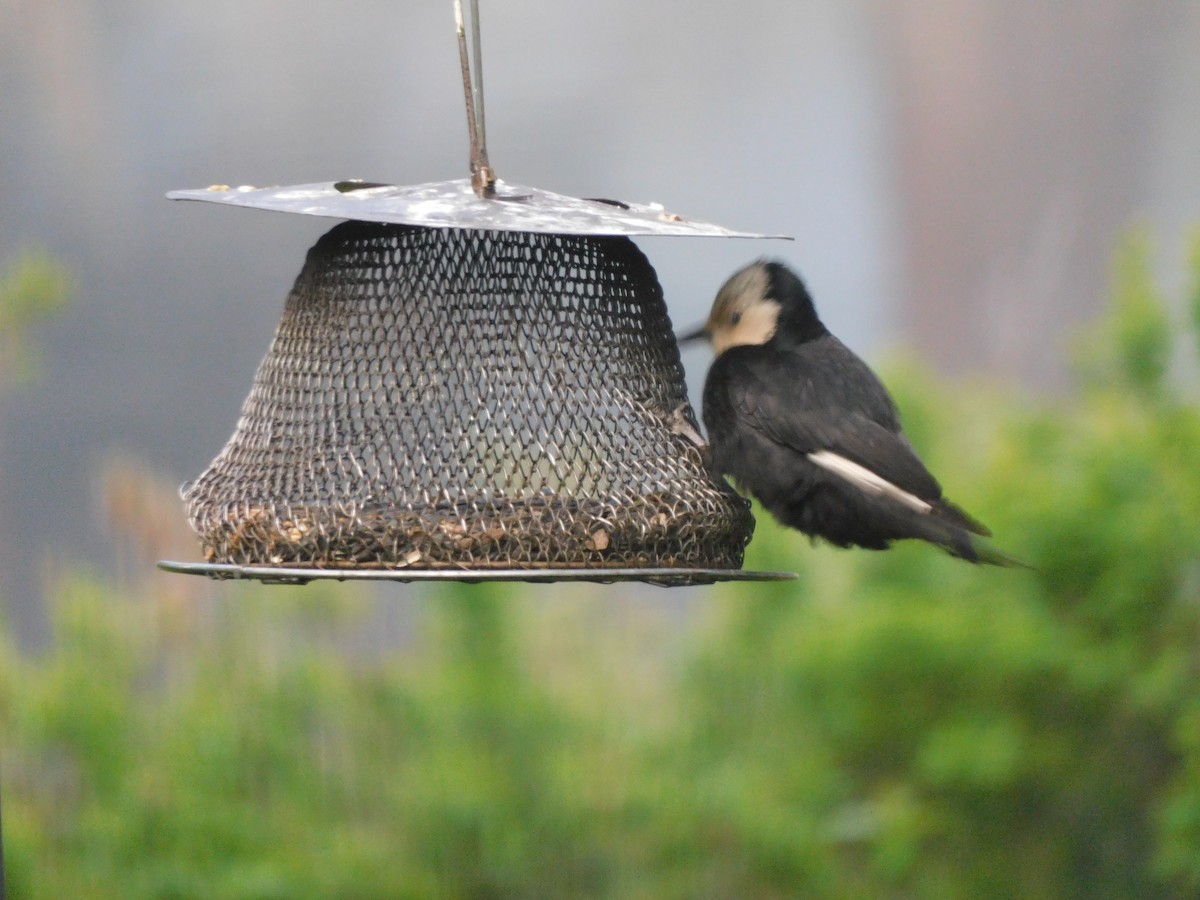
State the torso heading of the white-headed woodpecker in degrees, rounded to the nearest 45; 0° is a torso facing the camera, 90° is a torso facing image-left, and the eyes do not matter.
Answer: approximately 90°
